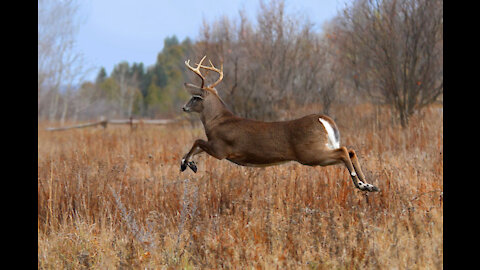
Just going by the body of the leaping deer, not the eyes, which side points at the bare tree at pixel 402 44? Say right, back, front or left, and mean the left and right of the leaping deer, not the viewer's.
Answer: right

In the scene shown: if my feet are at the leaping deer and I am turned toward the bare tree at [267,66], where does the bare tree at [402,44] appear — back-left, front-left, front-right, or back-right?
front-right

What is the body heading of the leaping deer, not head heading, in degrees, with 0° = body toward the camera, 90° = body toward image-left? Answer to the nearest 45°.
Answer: approximately 90°

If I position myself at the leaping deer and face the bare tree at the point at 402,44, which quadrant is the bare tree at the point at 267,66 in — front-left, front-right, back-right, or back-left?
front-left

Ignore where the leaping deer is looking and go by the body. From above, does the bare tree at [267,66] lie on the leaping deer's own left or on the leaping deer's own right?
on the leaping deer's own right
